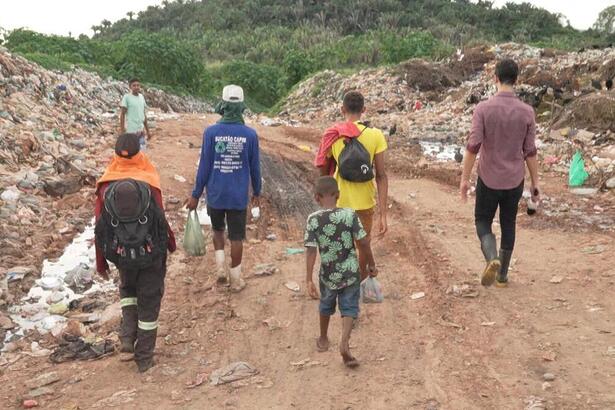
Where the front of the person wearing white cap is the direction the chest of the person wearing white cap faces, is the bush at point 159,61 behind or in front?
in front

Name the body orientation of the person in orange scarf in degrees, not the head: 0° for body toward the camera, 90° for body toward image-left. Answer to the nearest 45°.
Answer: approximately 180°

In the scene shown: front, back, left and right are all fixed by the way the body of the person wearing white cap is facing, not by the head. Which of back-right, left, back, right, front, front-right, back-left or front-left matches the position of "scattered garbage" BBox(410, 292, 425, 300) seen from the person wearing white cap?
right

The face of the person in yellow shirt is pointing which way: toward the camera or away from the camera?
away from the camera

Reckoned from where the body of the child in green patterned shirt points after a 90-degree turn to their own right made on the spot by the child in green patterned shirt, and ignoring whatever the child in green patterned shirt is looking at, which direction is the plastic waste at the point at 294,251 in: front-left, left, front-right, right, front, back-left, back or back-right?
left

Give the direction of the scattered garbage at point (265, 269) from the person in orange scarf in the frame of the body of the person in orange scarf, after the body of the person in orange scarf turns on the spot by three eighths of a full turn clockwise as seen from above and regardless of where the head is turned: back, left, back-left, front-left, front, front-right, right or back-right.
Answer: left

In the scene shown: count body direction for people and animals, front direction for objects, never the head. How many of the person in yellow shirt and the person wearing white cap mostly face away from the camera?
2

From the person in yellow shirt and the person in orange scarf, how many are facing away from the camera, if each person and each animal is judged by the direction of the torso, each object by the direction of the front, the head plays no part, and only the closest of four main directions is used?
2

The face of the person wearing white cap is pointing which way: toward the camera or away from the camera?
away from the camera

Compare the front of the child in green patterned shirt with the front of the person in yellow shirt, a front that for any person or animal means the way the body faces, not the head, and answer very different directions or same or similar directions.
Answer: same or similar directions

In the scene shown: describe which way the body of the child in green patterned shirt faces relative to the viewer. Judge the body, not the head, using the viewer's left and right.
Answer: facing away from the viewer

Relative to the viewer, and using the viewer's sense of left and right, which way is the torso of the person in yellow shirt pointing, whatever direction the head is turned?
facing away from the viewer

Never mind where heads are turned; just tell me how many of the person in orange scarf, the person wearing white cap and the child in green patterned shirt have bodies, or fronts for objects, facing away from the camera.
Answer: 3

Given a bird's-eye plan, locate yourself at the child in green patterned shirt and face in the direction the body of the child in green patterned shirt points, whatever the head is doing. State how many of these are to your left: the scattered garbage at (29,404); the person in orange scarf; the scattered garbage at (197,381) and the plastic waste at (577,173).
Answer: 3

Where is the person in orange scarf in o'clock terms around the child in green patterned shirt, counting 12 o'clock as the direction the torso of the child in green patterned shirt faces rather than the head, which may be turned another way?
The person in orange scarf is roughly at 9 o'clock from the child in green patterned shirt.

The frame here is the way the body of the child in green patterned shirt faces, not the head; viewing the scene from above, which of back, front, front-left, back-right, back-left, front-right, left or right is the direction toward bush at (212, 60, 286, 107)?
front

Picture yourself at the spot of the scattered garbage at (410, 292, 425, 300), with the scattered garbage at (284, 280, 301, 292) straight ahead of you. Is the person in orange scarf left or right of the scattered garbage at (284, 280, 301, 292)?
left

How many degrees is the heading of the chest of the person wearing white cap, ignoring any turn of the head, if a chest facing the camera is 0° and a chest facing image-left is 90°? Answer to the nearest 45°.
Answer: approximately 180°

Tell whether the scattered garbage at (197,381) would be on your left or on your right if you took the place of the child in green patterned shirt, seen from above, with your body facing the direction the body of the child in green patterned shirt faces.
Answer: on your left
